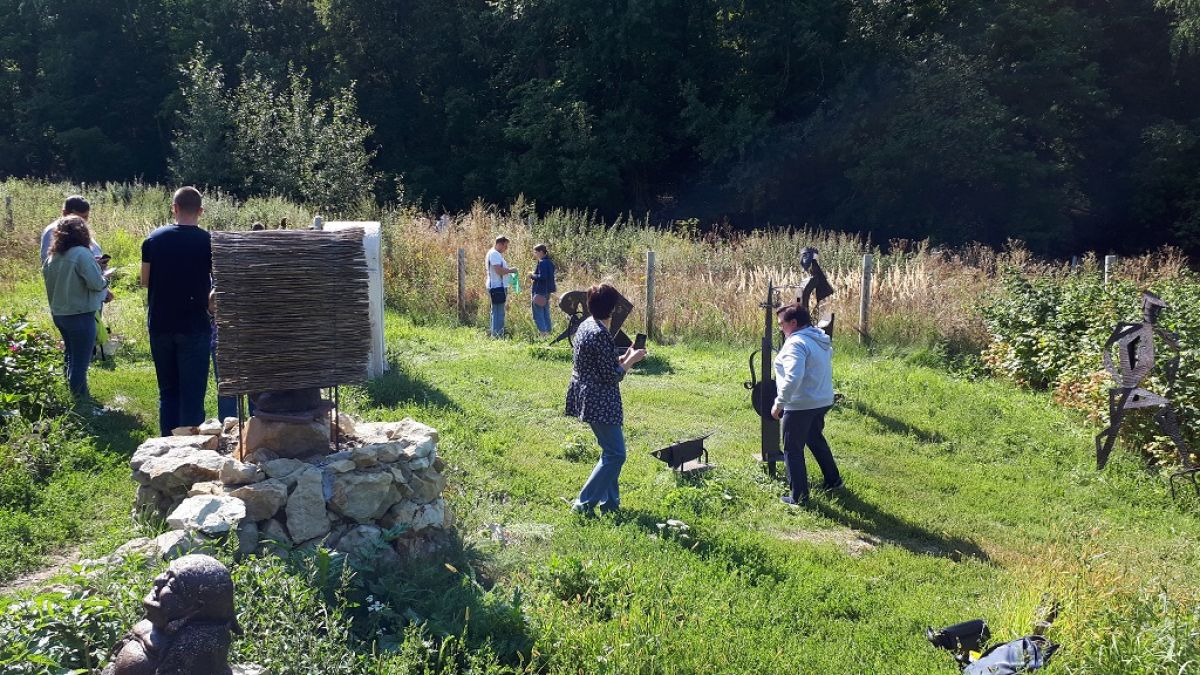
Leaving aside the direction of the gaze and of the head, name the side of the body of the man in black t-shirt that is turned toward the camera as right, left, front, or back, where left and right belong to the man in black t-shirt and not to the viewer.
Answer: back

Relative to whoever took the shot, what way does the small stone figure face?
facing to the left of the viewer

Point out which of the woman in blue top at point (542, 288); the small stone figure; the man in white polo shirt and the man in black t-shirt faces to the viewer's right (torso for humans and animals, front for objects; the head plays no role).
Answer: the man in white polo shirt

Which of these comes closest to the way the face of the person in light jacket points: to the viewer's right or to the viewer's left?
to the viewer's left

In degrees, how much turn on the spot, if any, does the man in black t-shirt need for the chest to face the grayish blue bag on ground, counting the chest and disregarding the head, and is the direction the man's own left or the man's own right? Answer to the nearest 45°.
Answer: approximately 135° to the man's own right

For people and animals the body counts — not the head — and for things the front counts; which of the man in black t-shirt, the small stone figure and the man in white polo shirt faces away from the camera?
the man in black t-shirt

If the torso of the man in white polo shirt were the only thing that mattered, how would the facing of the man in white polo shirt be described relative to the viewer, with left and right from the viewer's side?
facing to the right of the viewer

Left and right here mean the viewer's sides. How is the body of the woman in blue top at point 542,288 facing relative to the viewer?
facing to the left of the viewer

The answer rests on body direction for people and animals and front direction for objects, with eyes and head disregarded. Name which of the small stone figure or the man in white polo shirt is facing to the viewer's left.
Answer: the small stone figure

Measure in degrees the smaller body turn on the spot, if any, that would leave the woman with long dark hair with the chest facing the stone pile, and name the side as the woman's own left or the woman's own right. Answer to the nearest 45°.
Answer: approximately 135° to the woman's own right
